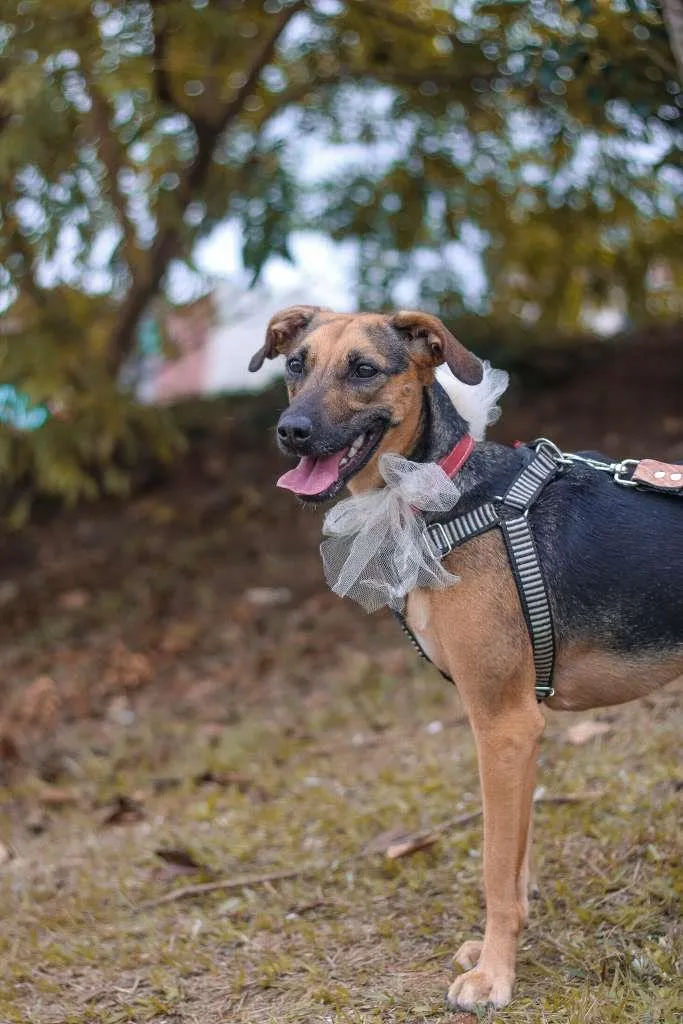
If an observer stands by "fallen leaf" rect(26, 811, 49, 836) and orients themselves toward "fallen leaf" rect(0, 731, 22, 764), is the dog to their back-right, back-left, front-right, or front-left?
back-right

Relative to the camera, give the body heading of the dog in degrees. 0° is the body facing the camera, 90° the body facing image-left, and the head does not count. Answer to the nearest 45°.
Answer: approximately 90°
